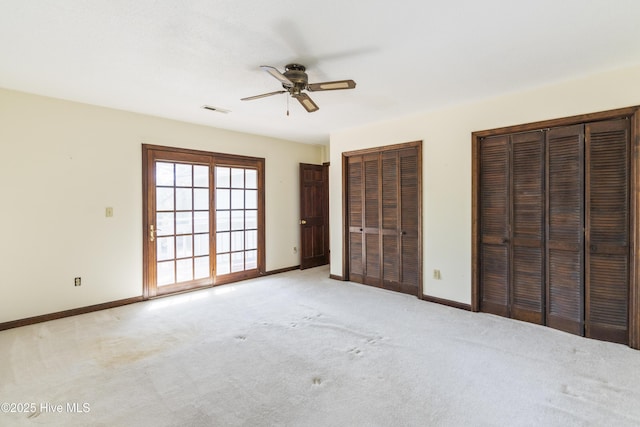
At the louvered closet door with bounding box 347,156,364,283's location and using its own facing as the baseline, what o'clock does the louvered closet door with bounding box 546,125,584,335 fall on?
the louvered closet door with bounding box 546,125,584,335 is roughly at 9 o'clock from the louvered closet door with bounding box 347,156,364,283.

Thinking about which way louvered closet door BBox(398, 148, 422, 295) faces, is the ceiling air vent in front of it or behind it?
in front

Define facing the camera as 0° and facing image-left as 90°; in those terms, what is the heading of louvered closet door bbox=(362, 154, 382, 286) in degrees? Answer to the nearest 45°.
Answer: approximately 45°

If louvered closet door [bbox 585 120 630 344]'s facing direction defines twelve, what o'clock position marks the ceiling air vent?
The ceiling air vent is roughly at 2 o'clock from the louvered closet door.

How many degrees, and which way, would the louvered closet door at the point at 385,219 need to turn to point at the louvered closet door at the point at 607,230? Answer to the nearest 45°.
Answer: approximately 90° to its left

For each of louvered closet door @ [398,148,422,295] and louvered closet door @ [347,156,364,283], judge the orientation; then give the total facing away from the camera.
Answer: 0

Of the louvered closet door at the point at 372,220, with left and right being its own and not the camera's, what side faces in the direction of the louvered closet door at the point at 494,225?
left

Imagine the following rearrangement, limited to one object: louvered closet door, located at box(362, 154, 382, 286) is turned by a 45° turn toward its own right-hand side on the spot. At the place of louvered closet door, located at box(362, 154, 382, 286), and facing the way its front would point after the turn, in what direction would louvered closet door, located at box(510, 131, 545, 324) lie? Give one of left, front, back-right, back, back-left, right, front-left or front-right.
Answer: back-left

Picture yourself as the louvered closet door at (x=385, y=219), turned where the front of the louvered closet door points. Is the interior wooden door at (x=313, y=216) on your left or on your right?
on your right

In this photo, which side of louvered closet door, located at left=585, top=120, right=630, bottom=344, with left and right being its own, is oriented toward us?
front

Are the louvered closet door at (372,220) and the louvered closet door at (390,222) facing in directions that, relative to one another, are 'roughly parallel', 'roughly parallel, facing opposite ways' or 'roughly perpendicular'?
roughly parallel

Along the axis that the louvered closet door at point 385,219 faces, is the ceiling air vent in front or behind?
in front

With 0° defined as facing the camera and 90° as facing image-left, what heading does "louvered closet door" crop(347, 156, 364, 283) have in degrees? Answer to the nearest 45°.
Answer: approximately 45°

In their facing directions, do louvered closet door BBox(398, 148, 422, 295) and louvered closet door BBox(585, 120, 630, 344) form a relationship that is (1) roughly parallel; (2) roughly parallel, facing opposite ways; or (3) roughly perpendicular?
roughly parallel

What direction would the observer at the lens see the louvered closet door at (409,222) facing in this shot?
facing the viewer and to the left of the viewer

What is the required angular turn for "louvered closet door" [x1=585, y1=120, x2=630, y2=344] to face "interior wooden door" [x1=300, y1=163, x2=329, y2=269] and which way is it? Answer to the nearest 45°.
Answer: approximately 90° to its right
